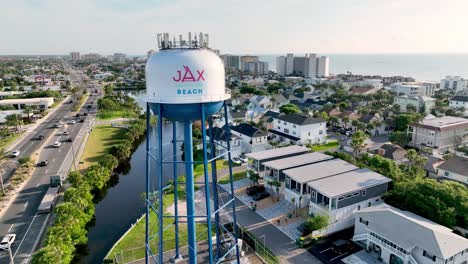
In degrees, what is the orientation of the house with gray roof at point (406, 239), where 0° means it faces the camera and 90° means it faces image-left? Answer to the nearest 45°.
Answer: approximately 45°

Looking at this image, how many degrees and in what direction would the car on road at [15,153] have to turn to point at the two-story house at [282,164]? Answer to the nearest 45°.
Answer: approximately 90° to its left

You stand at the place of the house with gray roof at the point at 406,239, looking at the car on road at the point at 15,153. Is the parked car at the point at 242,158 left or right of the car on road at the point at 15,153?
right

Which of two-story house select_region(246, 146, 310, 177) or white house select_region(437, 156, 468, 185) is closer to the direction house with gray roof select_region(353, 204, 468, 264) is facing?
the two-story house

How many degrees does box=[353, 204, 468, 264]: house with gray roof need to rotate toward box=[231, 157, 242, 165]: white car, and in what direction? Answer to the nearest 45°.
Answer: approximately 90° to its right

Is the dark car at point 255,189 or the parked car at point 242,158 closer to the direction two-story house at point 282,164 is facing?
the dark car

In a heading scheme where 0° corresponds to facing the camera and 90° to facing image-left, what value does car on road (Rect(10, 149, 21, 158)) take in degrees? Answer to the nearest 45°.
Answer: approximately 45°

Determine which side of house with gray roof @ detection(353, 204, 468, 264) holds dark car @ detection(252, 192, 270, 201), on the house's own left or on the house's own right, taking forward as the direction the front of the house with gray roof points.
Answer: on the house's own right

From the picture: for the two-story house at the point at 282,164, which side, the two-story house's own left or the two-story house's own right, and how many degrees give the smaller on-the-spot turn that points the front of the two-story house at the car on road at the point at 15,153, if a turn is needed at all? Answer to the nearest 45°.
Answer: approximately 45° to the two-story house's own right

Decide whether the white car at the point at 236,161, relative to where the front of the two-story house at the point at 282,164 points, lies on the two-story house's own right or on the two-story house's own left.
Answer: on the two-story house's own right
